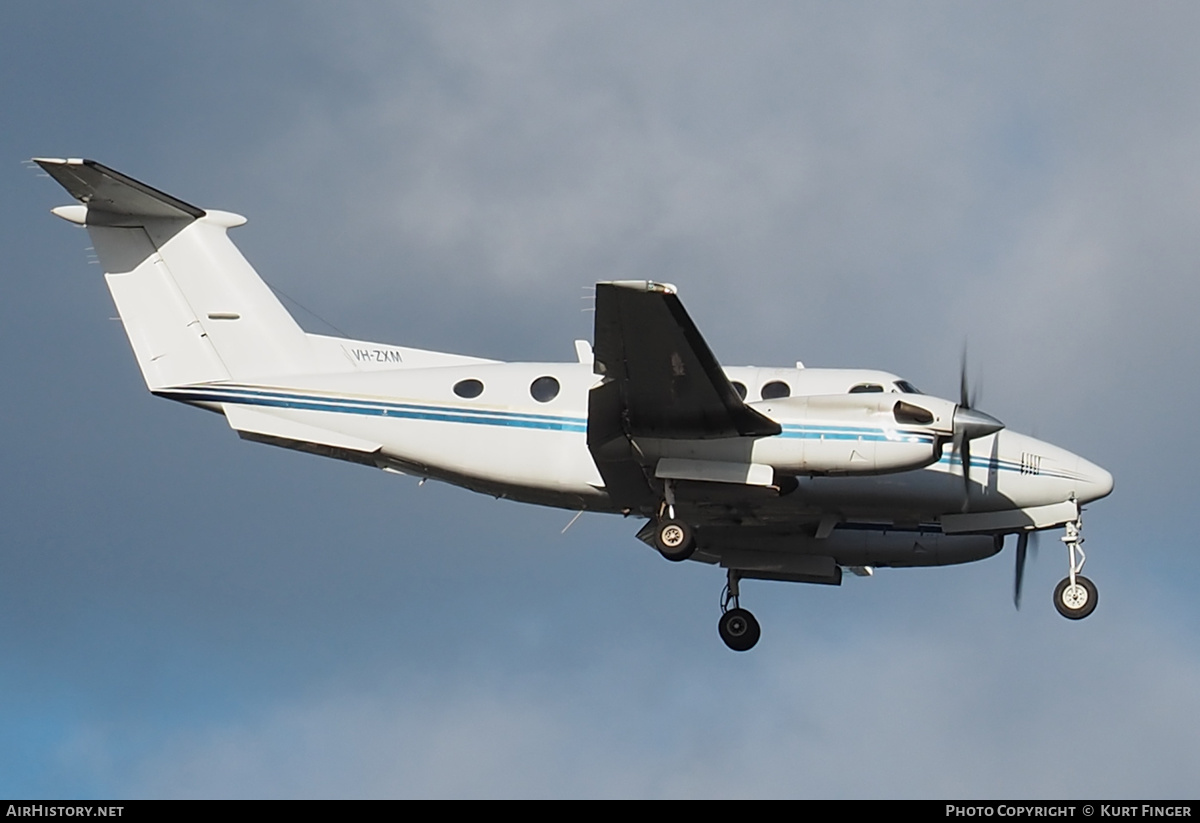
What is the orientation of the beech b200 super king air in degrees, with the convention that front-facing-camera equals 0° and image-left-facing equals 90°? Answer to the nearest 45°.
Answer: approximately 270°
